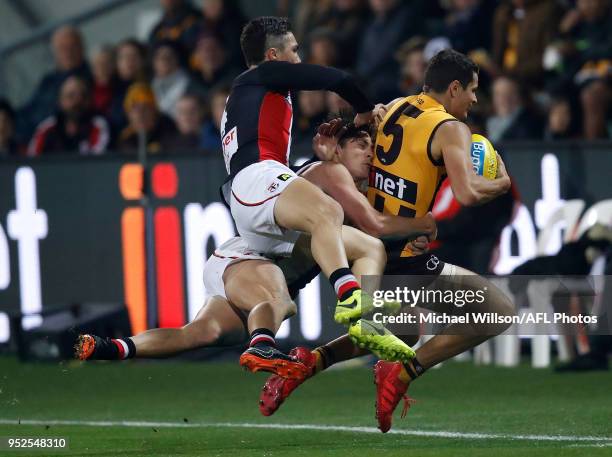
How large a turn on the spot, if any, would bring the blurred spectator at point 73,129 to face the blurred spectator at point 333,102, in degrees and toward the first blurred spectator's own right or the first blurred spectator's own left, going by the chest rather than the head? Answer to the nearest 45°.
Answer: approximately 45° to the first blurred spectator's own left

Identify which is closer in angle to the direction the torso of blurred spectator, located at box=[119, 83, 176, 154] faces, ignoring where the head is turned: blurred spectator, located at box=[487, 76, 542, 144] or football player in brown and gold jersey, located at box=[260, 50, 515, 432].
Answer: the football player in brown and gold jersey

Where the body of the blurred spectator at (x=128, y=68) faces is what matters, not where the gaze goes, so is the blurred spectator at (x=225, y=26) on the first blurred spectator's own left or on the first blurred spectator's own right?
on the first blurred spectator's own left

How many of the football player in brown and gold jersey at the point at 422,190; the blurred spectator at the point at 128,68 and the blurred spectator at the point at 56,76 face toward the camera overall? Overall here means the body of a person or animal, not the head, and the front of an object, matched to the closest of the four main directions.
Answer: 2

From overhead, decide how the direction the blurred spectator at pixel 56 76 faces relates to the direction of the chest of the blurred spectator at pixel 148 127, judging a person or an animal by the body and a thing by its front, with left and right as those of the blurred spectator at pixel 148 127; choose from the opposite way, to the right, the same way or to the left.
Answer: the same way

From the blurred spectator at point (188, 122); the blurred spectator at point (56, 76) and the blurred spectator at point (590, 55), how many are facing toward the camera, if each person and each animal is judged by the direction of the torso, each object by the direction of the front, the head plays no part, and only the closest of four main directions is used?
3

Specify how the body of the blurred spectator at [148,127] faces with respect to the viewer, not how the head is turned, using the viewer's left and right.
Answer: facing the viewer

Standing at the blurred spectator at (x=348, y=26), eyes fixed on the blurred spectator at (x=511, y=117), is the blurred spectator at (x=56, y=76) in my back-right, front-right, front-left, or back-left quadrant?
back-right

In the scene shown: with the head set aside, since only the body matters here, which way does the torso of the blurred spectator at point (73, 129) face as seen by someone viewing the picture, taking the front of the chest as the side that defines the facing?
toward the camera

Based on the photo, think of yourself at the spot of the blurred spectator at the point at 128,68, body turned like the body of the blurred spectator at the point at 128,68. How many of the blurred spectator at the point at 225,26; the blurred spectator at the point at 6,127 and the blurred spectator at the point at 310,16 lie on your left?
2

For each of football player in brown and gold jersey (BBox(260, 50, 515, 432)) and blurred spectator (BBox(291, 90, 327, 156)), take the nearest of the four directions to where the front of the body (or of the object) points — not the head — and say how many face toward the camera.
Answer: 1

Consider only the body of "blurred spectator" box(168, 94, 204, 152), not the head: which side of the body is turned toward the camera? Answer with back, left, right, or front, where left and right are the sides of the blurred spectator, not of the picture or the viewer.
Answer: front

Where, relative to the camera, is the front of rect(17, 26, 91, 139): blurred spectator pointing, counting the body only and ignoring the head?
toward the camera

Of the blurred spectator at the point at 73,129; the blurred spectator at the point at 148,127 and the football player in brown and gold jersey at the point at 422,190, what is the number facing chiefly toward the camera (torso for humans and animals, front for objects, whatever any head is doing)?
2

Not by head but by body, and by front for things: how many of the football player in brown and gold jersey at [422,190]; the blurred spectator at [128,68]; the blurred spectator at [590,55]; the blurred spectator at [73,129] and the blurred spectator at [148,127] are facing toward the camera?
4

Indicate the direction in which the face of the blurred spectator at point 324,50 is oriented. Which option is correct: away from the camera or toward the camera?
toward the camera

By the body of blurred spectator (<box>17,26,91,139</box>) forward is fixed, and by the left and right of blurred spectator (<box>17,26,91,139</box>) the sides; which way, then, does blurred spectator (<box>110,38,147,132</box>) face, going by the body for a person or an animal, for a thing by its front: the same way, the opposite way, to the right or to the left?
the same way

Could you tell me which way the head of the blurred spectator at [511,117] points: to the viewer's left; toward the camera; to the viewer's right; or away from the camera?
toward the camera
